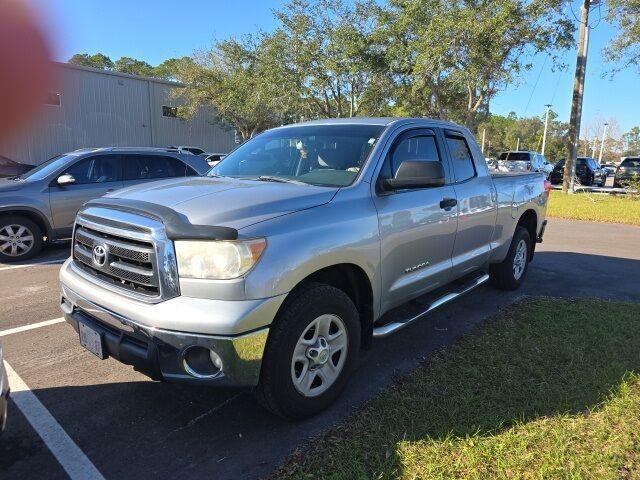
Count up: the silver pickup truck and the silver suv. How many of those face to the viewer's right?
0

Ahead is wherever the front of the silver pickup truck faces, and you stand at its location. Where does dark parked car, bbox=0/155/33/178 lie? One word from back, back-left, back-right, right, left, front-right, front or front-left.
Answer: right

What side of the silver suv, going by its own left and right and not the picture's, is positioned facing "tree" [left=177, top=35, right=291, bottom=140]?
right

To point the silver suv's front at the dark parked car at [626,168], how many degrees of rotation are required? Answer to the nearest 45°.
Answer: approximately 180°

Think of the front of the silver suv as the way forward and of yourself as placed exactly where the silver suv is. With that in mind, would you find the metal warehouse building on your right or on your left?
on your right

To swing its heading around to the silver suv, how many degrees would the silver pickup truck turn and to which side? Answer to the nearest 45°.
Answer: approximately 90° to its right

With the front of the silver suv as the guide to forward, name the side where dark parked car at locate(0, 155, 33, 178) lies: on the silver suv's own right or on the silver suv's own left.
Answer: on the silver suv's own right

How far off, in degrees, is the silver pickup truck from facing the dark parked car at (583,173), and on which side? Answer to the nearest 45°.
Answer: approximately 180°

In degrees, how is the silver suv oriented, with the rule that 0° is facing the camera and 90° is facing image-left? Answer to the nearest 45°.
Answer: approximately 90°

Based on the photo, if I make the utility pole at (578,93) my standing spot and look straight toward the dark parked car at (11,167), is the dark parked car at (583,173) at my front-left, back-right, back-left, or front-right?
back-right

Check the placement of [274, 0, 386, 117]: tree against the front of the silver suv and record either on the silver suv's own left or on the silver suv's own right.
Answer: on the silver suv's own right

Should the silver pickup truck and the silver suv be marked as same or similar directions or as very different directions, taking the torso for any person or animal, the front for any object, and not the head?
same or similar directions
